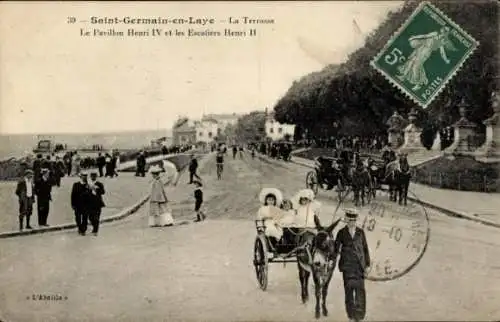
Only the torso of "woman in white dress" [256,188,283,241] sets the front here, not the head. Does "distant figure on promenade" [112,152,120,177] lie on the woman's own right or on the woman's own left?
on the woman's own right

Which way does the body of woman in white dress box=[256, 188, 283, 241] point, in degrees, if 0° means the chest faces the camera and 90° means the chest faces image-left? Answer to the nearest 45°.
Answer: approximately 0°

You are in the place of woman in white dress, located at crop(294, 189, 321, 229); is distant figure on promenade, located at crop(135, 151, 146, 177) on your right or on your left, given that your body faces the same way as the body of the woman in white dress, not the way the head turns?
on your right

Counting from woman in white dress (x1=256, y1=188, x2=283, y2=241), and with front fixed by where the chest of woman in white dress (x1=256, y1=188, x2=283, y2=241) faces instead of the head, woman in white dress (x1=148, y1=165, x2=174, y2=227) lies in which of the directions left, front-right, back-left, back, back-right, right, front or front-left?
right

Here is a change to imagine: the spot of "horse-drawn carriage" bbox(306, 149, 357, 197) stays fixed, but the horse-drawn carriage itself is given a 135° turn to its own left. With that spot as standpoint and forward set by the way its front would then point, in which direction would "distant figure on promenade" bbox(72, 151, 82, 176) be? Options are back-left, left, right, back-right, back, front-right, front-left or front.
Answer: left

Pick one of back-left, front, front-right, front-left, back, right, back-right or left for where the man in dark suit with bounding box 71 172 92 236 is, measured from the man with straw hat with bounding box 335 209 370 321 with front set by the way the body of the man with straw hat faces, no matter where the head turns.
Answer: right

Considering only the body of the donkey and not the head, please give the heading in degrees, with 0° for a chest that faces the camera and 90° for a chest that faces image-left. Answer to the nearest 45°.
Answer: approximately 315°
